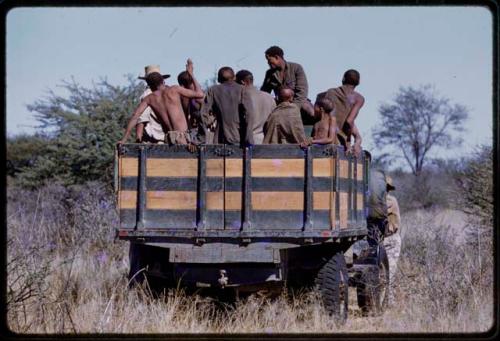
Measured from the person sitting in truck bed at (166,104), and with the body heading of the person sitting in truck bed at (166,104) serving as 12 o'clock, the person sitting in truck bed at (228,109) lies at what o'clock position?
the person sitting in truck bed at (228,109) is roughly at 4 o'clock from the person sitting in truck bed at (166,104).

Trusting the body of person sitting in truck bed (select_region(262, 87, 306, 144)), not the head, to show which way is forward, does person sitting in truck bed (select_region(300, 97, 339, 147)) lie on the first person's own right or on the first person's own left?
on the first person's own right

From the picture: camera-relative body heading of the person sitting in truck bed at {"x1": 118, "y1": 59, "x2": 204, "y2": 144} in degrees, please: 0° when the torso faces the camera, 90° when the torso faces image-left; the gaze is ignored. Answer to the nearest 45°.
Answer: approximately 180°

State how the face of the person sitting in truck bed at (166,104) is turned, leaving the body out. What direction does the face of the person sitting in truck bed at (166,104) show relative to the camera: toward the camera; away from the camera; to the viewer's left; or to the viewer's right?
away from the camera

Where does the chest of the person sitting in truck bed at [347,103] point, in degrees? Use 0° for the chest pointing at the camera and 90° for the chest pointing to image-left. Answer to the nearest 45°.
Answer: approximately 180°

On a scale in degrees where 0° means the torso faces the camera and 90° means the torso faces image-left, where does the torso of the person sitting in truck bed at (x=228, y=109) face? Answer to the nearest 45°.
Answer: approximately 180°

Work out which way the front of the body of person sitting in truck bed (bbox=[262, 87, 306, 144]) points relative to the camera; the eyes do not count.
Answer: away from the camera

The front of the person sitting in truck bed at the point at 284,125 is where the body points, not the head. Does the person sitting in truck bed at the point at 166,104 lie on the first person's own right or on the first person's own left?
on the first person's own left

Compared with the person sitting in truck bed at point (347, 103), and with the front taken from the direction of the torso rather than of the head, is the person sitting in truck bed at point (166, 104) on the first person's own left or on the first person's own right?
on the first person's own left

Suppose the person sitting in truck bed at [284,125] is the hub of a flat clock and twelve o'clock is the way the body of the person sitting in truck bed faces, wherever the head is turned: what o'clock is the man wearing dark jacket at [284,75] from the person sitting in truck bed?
The man wearing dark jacket is roughly at 12 o'clock from the person sitting in truck bed.

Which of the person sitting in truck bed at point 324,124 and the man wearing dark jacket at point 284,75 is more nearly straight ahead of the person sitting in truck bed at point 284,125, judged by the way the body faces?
the man wearing dark jacket

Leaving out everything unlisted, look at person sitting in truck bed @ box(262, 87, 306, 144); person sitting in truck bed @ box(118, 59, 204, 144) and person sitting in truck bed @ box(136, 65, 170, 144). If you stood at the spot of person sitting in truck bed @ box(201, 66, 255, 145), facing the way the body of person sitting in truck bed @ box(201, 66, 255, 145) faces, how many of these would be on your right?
1
